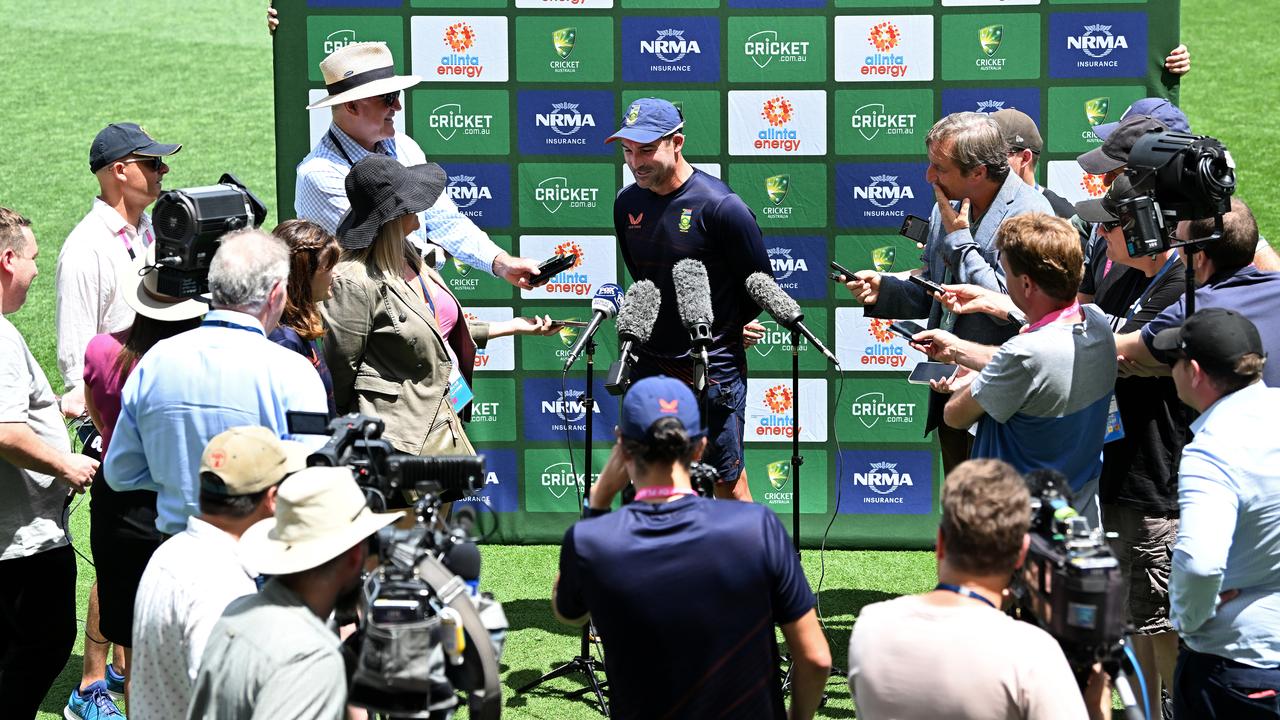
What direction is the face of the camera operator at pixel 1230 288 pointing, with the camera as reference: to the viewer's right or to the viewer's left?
to the viewer's left

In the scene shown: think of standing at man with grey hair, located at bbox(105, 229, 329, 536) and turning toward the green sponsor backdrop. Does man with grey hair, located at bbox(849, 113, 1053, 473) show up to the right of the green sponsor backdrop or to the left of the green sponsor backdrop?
right

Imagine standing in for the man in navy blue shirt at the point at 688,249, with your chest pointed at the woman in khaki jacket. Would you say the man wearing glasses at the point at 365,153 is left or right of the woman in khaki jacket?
right

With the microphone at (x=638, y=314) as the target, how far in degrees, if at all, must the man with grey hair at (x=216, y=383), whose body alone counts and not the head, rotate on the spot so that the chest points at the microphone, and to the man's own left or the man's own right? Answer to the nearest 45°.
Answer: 0° — they already face it

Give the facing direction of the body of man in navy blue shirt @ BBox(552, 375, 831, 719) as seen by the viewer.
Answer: away from the camera

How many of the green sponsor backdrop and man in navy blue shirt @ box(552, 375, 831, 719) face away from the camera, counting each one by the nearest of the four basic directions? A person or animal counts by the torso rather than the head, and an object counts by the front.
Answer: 1

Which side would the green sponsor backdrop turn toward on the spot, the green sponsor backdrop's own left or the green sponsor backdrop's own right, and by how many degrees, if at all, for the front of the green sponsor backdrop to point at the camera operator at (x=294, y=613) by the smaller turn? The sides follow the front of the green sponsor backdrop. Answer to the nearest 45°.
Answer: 0° — it already faces them

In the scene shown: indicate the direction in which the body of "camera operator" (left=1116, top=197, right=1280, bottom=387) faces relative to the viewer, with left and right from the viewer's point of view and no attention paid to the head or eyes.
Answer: facing away from the viewer and to the left of the viewer

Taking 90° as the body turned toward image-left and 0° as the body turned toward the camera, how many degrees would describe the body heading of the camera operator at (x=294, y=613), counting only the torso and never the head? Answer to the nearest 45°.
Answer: approximately 225°

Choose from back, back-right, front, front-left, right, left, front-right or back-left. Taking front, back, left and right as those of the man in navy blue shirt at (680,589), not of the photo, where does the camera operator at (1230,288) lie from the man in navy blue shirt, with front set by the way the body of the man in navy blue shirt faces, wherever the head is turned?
front-right

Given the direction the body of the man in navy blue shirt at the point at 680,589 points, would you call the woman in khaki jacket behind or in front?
in front
